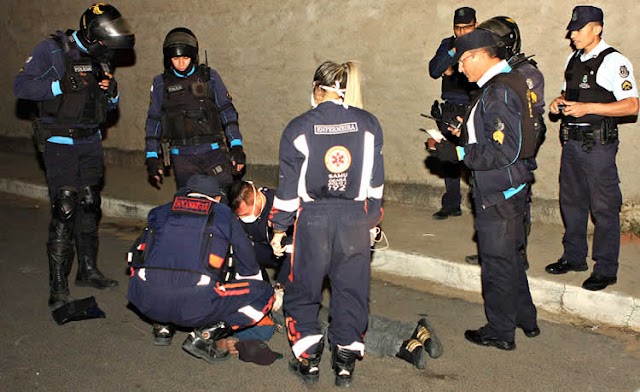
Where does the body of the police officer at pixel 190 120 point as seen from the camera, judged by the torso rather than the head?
toward the camera

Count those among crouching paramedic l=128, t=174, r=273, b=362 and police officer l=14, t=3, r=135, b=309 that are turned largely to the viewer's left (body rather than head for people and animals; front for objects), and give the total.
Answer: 0

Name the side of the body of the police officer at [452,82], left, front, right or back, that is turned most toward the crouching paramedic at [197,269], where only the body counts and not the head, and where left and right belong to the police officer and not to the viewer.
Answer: front

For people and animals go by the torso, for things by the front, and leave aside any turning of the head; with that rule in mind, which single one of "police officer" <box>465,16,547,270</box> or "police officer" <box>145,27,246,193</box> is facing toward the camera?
"police officer" <box>145,27,246,193</box>

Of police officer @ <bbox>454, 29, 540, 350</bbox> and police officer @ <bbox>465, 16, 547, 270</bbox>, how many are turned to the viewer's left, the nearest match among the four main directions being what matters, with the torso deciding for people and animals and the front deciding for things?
2

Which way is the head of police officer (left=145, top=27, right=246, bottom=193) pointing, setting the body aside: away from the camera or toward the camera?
toward the camera

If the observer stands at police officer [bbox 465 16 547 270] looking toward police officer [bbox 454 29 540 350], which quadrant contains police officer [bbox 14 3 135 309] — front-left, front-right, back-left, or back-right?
front-right

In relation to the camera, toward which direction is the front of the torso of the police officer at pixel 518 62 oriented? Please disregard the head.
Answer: to the viewer's left

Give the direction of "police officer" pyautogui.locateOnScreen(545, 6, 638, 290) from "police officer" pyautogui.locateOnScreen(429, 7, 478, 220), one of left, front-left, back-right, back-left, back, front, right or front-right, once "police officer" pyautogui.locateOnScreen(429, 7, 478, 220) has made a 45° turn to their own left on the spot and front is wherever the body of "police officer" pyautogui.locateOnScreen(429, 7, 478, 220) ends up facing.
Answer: front-left

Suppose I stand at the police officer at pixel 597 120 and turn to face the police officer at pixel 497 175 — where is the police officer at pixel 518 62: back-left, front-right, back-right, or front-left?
front-right

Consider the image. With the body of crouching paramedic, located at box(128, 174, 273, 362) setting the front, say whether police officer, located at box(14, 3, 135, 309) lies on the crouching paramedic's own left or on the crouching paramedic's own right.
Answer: on the crouching paramedic's own left

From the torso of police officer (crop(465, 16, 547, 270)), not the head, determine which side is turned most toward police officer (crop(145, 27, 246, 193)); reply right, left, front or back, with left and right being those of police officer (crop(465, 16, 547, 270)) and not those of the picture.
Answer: front

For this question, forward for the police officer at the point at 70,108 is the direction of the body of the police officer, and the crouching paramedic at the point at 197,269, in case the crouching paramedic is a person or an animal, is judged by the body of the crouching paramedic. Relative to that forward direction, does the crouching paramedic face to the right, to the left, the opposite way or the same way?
to the left

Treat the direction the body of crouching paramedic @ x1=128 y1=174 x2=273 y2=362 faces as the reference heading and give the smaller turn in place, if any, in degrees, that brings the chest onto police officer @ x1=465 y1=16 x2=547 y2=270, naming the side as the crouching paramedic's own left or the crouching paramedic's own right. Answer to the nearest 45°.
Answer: approximately 45° to the crouching paramedic's own right

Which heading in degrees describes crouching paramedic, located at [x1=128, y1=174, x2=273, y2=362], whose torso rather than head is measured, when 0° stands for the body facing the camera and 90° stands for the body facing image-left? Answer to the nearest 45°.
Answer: approximately 225°

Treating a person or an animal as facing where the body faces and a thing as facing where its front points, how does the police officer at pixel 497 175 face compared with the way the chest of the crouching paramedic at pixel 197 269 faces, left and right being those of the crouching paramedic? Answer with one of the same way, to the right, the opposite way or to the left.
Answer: to the left

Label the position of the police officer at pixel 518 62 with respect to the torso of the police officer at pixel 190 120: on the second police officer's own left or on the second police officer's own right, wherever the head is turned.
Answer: on the second police officer's own left
